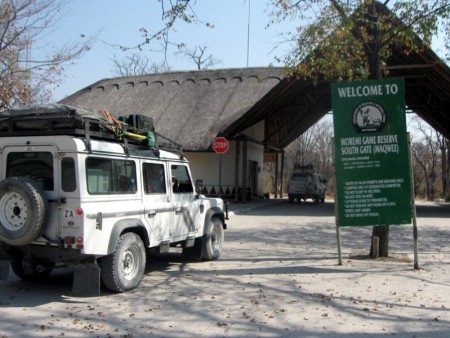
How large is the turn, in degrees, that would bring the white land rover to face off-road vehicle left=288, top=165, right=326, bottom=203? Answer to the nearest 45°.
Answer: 0° — it already faces it

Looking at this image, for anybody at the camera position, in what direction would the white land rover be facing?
facing away from the viewer and to the right of the viewer
